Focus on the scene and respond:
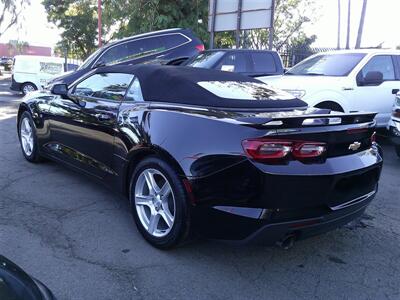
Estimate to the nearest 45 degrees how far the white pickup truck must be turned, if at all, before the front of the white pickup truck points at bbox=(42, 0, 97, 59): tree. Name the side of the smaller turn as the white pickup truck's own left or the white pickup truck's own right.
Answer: approximately 90° to the white pickup truck's own right

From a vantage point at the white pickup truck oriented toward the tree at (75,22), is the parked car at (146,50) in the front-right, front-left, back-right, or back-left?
front-left

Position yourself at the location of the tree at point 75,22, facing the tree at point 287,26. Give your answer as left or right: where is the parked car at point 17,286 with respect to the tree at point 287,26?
right

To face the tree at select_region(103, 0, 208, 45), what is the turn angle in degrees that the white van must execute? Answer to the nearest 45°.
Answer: approximately 45° to its left

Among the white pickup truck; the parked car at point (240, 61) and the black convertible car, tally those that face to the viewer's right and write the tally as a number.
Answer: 0

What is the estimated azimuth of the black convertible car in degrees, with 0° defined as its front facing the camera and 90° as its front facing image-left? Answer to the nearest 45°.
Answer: approximately 135°

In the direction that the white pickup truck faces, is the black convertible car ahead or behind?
ahead

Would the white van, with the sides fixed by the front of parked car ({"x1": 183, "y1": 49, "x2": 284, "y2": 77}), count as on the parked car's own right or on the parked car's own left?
on the parked car's own right

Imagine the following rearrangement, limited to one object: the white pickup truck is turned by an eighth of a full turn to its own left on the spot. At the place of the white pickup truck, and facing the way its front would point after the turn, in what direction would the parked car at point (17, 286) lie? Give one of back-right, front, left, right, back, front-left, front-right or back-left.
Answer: front
